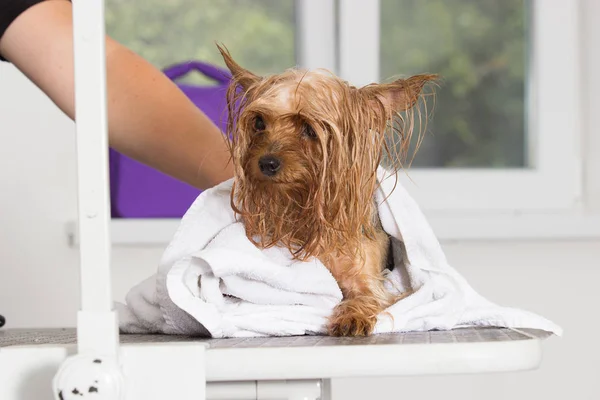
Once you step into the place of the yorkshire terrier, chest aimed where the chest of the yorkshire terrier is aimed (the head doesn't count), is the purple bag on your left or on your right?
on your right

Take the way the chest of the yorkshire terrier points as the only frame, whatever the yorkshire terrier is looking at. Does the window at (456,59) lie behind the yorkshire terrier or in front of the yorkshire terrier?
behind

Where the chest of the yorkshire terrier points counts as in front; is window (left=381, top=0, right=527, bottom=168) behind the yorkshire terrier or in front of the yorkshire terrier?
behind

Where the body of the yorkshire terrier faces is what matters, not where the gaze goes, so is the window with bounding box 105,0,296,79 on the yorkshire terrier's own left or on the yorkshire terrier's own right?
on the yorkshire terrier's own right

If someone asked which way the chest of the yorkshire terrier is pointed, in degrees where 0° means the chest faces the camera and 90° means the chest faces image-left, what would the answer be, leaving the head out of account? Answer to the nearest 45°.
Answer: approximately 45°
